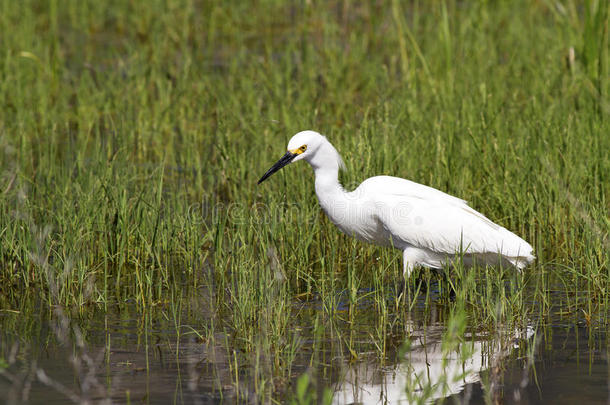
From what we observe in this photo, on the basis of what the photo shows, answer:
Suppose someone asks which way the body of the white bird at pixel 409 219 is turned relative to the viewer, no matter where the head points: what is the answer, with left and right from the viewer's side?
facing to the left of the viewer
